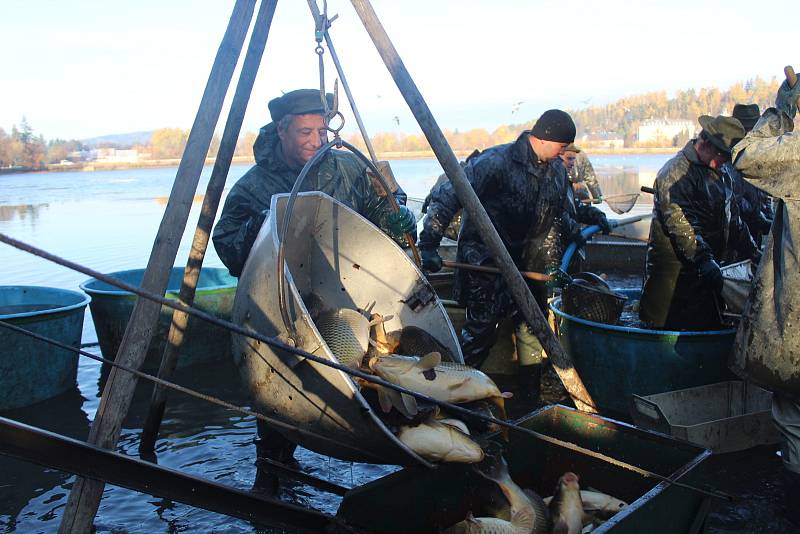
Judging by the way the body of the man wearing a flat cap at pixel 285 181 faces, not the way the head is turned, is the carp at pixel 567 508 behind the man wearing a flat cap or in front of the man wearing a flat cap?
in front

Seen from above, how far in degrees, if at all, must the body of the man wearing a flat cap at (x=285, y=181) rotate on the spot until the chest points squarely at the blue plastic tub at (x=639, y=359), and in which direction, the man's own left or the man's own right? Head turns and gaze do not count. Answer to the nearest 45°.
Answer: approximately 45° to the man's own left

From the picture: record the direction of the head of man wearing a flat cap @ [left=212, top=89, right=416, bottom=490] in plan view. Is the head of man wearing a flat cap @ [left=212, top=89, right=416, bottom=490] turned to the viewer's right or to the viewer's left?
to the viewer's right

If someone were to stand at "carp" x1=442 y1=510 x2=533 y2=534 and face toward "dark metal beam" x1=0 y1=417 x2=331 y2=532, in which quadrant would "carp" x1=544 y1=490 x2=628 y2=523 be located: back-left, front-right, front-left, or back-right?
back-right

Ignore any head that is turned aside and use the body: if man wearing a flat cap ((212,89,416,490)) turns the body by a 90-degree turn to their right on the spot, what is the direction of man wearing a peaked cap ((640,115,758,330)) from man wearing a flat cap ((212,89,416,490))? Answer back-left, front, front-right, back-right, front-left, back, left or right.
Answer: back-left

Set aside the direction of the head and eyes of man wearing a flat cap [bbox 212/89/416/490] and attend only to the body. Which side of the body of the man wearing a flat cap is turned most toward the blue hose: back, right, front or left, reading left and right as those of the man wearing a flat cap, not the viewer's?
left

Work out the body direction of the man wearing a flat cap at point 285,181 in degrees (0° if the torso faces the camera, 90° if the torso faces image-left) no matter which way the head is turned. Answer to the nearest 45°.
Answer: approximately 315°

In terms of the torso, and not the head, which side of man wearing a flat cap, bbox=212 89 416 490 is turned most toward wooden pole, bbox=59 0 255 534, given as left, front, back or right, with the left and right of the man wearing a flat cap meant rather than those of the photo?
right

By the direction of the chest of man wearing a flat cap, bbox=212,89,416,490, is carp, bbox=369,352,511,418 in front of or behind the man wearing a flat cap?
in front
